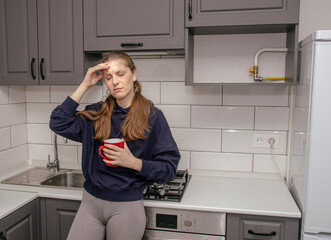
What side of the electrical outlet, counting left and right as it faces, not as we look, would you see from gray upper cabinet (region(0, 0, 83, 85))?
right

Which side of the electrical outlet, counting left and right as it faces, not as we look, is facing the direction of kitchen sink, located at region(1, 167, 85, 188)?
right

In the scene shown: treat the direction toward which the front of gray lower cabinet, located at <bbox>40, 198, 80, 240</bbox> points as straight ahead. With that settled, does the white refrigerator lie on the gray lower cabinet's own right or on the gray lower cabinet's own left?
on the gray lower cabinet's own left

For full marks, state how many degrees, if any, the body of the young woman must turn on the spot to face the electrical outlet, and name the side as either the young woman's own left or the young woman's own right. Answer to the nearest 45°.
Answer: approximately 135° to the young woman's own left

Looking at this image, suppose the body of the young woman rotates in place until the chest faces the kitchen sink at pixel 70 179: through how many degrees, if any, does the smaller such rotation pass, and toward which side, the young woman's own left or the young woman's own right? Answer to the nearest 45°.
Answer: approximately 135° to the young woman's own right
